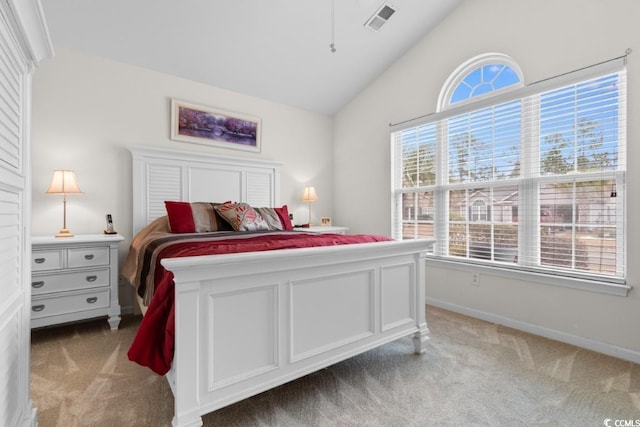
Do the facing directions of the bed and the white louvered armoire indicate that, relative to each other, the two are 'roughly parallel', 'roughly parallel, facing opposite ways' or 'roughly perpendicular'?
roughly perpendicular

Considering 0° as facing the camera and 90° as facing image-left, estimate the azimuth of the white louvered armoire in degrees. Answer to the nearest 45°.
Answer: approximately 270°

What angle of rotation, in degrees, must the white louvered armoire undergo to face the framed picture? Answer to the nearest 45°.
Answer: approximately 45° to its left

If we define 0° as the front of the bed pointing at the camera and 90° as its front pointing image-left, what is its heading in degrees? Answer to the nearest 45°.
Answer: approximately 315°

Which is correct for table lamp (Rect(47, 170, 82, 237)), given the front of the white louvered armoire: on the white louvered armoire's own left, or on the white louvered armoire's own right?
on the white louvered armoire's own left

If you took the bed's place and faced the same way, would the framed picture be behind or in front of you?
behind

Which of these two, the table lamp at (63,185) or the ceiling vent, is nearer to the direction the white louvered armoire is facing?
the ceiling vent

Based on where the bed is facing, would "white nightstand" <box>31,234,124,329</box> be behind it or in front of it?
behind
